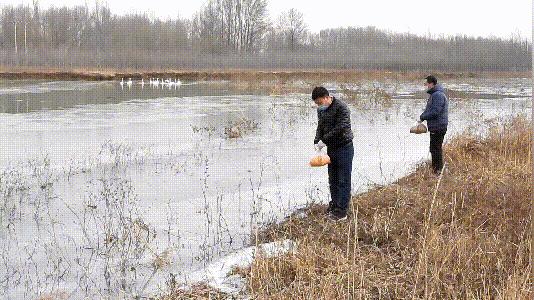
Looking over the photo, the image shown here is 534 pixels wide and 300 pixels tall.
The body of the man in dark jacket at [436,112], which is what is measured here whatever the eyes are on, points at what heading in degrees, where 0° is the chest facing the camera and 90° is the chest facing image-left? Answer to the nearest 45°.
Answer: approximately 90°

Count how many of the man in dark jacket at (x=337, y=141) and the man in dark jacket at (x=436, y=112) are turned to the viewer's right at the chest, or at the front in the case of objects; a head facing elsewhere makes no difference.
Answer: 0

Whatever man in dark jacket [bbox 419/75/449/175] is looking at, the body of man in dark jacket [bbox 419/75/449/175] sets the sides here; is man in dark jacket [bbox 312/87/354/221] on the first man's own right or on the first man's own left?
on the first man's own left

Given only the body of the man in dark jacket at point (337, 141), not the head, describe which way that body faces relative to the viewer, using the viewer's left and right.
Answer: facing the viewer and to the left of the viewer

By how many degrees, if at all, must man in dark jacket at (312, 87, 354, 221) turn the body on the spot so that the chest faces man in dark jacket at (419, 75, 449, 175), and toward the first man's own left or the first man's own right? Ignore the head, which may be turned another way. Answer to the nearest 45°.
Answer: approximately 180°
